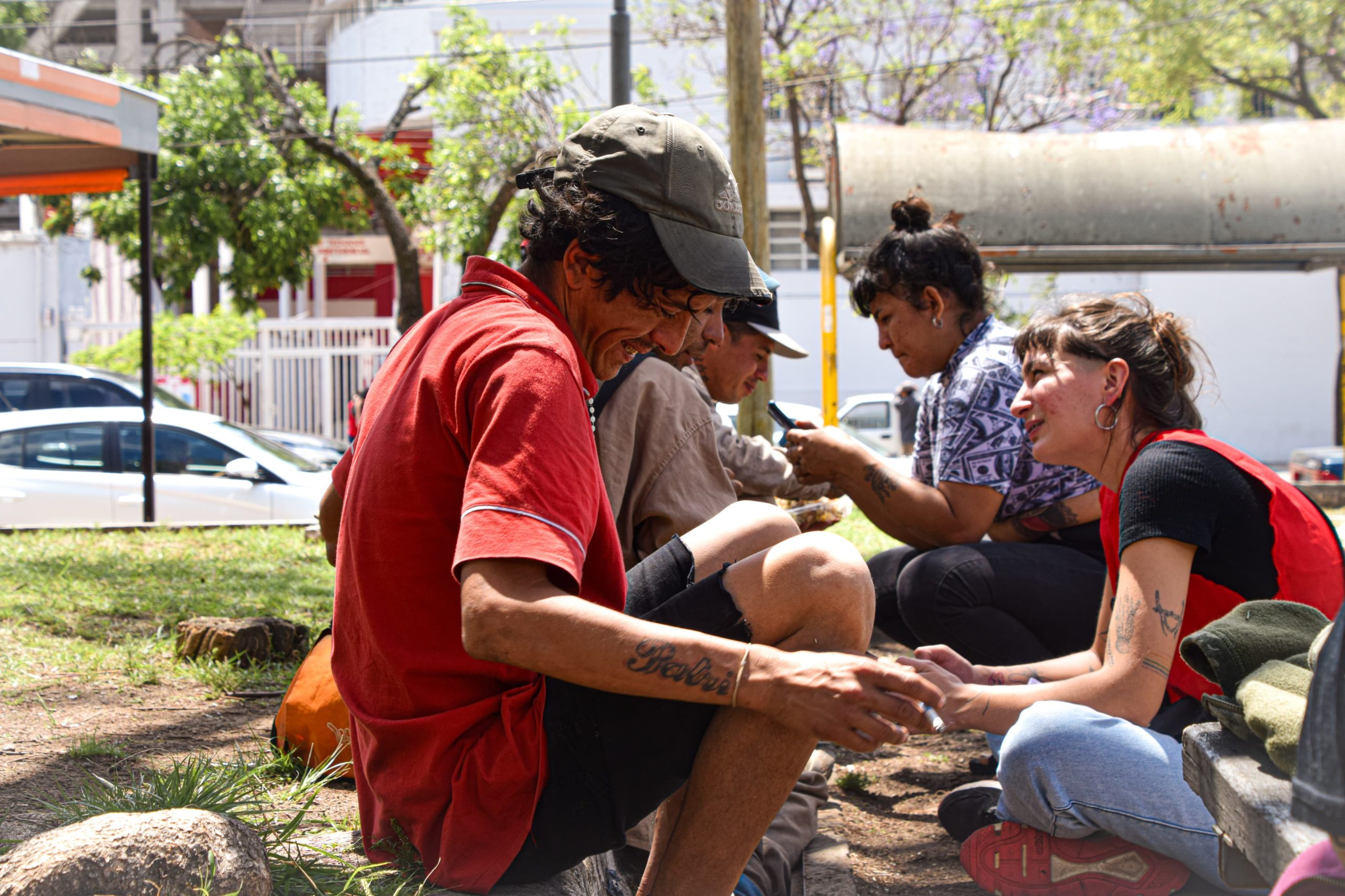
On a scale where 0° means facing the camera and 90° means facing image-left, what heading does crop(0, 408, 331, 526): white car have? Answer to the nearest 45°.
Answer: approximately 270°

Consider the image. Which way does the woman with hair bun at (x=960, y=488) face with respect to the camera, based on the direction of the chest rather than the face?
to the viewer's left

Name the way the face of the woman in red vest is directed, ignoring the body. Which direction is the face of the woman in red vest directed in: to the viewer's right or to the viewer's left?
to the viewer's left

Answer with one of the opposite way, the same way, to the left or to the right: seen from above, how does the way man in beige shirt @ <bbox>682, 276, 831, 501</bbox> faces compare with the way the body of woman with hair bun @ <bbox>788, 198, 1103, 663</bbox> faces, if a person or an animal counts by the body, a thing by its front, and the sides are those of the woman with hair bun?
the opposite way

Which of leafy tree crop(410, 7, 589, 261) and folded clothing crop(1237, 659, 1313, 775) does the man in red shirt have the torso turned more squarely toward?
the folded clothing

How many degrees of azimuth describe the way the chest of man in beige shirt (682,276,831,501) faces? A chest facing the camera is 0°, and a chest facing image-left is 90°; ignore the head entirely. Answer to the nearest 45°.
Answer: approximately 270°

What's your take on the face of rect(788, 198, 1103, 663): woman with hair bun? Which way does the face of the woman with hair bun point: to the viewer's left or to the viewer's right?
to the viewer's left

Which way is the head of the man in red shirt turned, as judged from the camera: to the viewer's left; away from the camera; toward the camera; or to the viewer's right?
to the viewer's right

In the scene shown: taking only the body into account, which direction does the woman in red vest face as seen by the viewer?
to the viewer's left

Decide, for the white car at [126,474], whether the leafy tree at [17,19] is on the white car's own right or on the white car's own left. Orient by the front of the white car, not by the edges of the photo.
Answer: on the white car's own left

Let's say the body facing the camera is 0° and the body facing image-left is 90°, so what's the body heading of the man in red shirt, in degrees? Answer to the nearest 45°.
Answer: approximately 270°

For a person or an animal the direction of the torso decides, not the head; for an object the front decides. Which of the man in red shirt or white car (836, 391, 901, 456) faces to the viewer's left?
the white car
